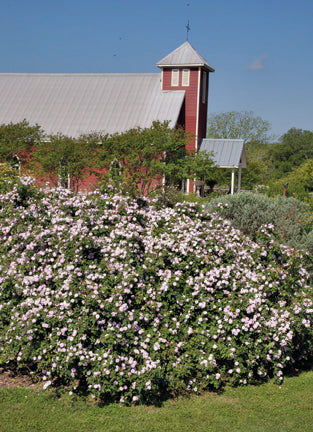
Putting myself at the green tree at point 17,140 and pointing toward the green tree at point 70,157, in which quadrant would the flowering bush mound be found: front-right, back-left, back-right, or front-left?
front-right

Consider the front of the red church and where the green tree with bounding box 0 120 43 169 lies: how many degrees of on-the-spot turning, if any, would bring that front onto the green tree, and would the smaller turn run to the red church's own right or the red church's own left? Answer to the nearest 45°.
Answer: approximately 135° to the red church's own right
